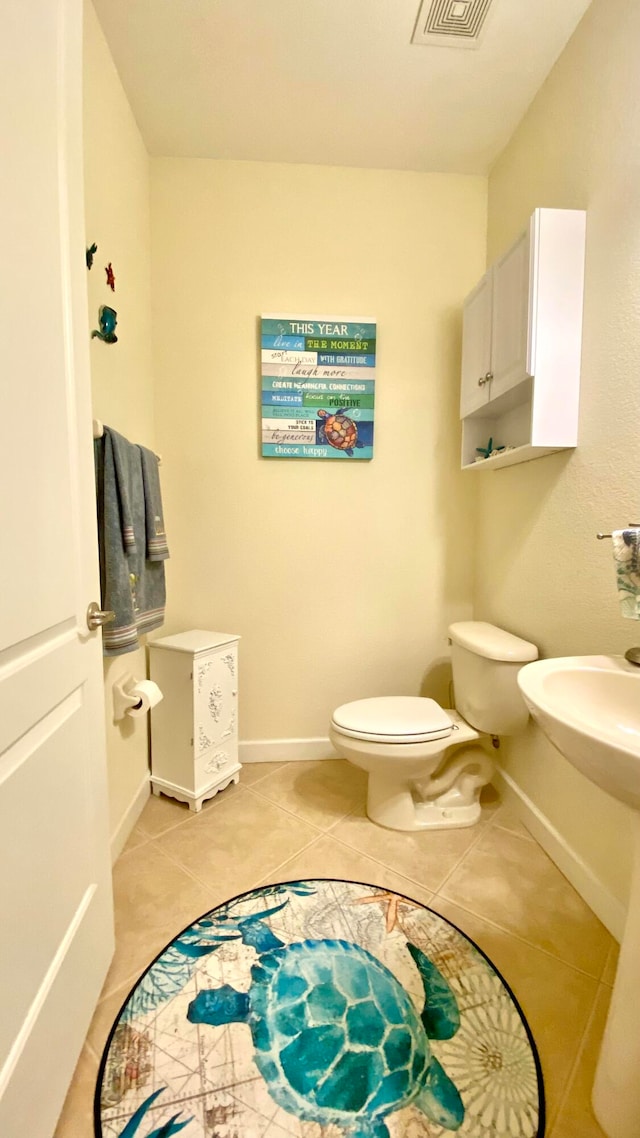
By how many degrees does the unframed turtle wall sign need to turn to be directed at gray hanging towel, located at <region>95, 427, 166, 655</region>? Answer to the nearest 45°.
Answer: approximately 45° to its right

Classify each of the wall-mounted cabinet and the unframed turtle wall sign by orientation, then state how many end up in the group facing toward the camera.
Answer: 1

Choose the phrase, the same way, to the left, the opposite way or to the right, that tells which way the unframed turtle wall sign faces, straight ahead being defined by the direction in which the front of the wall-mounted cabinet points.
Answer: to the left

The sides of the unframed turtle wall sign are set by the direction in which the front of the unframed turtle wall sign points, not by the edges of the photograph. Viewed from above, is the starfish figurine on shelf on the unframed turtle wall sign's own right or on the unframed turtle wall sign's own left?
on the unframed turtle wall sign's own left

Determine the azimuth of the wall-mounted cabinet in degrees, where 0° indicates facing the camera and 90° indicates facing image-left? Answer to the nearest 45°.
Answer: approximately 90°

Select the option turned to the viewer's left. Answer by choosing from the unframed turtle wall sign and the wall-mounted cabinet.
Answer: the wall-mounted cabinet
